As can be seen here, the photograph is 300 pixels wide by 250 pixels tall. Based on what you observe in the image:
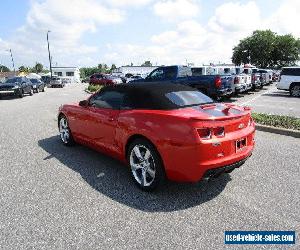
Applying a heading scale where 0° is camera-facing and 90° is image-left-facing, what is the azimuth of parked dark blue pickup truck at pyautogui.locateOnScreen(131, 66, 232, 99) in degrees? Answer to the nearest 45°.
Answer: approximately 135°

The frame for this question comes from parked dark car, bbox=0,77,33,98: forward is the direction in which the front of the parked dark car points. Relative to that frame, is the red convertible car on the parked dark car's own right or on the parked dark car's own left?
on the parked dark car's own left

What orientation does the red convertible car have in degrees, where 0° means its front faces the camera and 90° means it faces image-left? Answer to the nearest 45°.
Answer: approximately 135°
